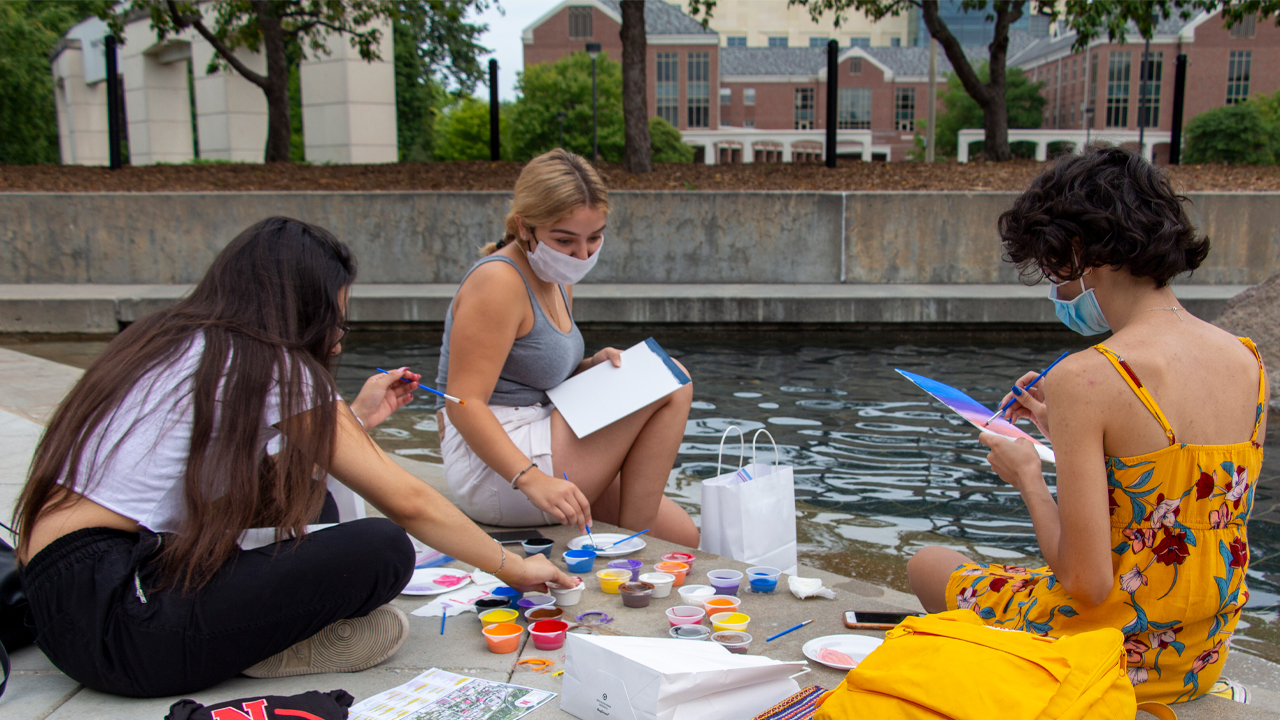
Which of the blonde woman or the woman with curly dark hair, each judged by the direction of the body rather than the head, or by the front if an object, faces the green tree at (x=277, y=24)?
the woman with curly dark hair

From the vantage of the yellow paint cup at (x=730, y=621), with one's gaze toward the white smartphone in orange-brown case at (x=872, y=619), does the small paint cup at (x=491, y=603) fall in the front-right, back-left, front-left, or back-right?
back-left

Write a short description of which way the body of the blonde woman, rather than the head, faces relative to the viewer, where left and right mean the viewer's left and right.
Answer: facing the viewer and to the right of the viewer

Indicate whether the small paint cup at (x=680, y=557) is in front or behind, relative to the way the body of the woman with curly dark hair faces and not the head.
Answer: in front

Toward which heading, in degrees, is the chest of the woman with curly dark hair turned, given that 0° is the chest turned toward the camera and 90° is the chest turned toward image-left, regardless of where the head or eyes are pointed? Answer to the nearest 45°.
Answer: approximately 135°

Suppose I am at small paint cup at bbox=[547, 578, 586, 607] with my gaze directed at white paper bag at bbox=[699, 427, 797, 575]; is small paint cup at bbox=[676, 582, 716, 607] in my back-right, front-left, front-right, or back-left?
front-right

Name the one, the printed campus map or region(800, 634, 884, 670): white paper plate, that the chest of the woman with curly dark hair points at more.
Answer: the white paper plate

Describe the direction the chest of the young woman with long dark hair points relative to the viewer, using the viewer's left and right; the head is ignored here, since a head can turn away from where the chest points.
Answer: facing away from the viewer and to the right of the viewer

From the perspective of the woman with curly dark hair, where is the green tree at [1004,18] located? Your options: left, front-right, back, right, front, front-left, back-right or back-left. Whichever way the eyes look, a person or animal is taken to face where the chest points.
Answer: front-right

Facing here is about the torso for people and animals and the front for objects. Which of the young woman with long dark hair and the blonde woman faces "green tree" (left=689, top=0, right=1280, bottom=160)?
the young woman with long dark hair

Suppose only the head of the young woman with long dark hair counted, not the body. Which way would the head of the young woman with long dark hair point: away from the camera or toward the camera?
away from the camera

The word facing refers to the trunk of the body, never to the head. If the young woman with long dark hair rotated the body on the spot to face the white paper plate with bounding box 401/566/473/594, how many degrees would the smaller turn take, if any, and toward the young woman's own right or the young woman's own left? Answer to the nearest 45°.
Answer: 0° — they already face it

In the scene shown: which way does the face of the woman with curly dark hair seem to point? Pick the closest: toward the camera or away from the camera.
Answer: away from the camera
